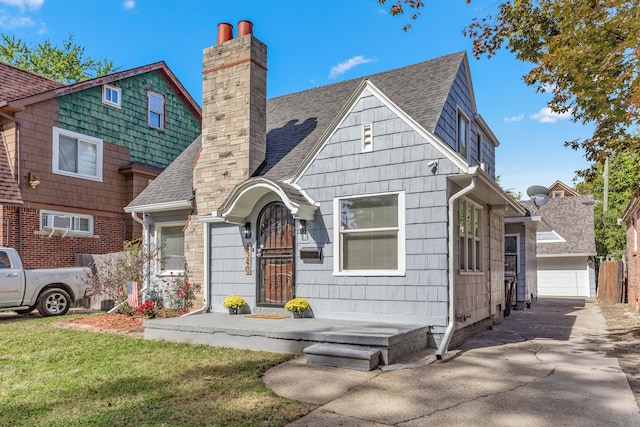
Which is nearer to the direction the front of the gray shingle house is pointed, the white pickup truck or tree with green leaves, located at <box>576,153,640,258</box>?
the white pickup truck

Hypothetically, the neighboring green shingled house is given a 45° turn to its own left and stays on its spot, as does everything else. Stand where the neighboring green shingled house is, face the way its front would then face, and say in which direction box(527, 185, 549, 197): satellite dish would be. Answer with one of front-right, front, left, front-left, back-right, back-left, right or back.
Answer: left

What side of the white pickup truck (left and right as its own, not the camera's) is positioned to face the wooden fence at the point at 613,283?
back

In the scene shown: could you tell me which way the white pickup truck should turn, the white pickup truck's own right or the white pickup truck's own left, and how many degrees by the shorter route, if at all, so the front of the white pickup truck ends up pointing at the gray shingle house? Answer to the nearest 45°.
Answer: approximately 135° to the white pickup truck's own left

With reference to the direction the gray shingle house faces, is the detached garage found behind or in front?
behind

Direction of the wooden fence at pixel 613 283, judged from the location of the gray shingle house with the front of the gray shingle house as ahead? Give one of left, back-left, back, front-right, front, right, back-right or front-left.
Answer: back

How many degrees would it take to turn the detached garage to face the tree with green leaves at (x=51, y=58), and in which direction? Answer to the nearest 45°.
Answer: approximately 90° to its right

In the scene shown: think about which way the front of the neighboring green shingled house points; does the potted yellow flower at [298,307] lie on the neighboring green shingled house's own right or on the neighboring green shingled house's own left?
on the neighboring green shingled house's own left

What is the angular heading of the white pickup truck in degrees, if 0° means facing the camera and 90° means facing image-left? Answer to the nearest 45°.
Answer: approximately 90°

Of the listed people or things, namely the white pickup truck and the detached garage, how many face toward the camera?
1

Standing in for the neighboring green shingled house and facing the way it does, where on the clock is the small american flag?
The small american flag is roughly at 10 o'clock from the neighboring green shingled house.
